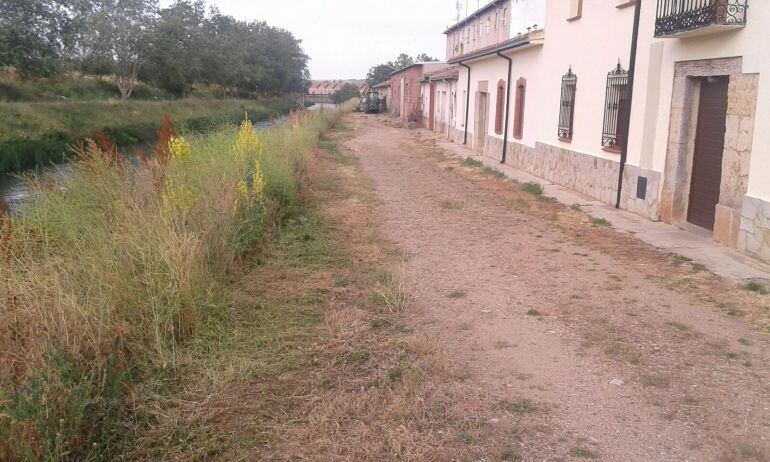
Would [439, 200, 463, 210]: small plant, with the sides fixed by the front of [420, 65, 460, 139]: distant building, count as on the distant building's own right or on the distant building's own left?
on the distant building's own left

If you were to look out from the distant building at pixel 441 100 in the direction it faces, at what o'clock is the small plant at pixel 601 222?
The small plant is roughly at 9 o'clock from the distant building.

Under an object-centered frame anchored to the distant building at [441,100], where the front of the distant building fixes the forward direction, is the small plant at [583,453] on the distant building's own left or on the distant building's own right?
on the distant building's own left

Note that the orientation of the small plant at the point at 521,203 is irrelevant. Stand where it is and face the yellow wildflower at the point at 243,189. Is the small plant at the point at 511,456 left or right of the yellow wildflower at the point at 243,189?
left

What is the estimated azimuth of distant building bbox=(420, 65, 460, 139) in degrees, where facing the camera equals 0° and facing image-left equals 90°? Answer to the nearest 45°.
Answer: approximately 90°

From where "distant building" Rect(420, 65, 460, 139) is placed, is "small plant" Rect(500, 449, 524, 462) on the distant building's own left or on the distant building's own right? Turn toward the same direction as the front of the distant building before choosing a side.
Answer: on the distant building's own left

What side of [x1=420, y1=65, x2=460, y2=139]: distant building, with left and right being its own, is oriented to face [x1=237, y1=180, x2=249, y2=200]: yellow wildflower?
left

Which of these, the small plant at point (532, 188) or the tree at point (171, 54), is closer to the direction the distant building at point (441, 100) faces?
the tree

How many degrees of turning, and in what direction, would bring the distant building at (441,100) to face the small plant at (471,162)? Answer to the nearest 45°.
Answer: approximately 90° to its left

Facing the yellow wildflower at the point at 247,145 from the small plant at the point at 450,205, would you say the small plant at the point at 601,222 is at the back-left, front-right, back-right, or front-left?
back-left

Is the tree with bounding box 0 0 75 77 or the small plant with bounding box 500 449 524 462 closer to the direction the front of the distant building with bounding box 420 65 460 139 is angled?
the tree
